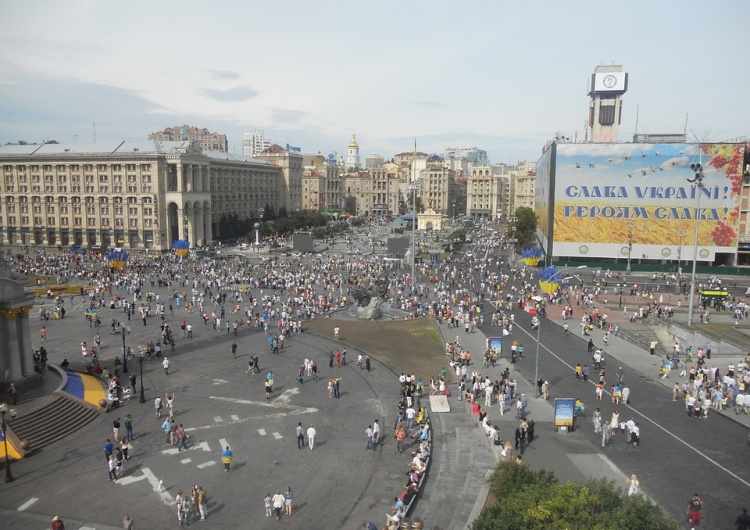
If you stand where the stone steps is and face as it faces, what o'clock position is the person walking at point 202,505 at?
The person walking is roughly at 1 o'clock from the stone steps.

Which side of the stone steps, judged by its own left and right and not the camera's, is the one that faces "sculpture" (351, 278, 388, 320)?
left

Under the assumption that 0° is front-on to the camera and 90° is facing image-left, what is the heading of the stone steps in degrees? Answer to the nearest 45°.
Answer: approximately 315°

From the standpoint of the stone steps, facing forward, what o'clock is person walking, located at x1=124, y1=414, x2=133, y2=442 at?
The person walking is roughly at 12 o'clock from the stone steps.

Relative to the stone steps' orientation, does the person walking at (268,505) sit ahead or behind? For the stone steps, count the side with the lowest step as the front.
ahead

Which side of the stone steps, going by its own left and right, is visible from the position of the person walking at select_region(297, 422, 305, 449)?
front

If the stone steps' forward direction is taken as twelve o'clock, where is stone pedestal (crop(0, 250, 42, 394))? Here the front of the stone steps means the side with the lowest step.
The stone pedestal is roughly at 7 o'clock from the stone steps.

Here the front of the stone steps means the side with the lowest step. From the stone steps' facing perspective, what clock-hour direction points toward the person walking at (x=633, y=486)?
The person walking is roughly at 12 o'clock from the stone steps.

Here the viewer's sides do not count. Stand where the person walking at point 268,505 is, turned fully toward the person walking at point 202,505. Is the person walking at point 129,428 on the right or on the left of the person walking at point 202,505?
right

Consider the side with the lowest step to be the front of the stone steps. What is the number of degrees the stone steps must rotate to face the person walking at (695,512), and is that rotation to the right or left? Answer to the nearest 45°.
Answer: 0° — it already faces them

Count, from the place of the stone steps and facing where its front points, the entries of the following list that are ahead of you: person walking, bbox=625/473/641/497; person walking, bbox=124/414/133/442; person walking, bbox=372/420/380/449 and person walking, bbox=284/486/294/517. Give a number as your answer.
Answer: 4
